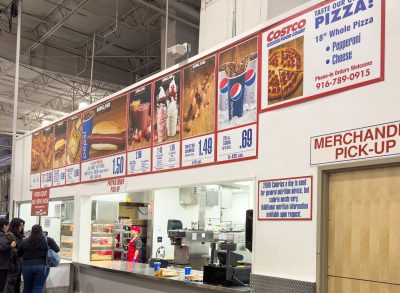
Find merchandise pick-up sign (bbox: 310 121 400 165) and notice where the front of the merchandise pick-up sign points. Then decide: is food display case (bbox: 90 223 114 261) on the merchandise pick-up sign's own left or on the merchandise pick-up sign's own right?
on the merchandise pick-up sign's own right

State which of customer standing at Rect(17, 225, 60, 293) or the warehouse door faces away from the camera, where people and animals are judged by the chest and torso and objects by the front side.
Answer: the customer standing

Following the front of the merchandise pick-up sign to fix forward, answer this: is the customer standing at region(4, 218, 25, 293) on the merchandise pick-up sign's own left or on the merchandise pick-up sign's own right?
on the merchandise pick-up sign's own right

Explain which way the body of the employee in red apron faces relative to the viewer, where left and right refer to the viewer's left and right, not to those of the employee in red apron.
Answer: facing the viewer and to the left of the viewer

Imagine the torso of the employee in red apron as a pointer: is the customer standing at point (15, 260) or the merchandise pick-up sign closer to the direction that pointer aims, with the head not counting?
the customer standing

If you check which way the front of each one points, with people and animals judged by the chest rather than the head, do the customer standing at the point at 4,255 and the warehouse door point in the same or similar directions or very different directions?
very different directions

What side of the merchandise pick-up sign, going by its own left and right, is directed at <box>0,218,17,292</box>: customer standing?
right

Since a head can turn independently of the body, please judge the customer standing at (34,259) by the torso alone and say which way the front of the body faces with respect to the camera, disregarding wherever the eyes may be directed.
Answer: away from the camera

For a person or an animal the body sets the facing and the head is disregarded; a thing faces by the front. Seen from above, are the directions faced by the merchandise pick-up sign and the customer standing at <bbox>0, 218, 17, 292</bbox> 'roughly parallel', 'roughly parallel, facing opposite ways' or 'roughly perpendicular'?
roughly parallel, facing opposite ways
